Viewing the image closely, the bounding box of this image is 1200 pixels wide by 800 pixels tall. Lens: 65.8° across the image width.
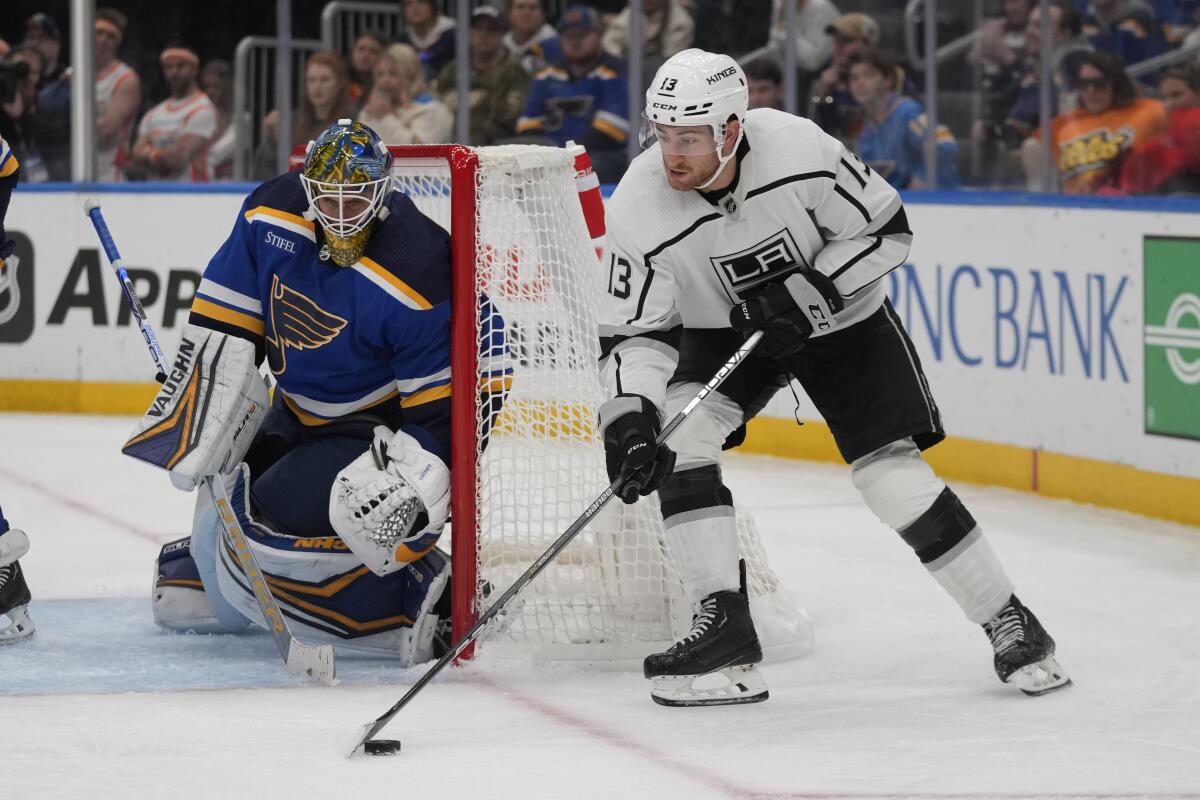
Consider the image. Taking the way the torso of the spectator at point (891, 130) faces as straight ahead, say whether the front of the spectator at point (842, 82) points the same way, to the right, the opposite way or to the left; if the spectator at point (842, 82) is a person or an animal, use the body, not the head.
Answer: the same way

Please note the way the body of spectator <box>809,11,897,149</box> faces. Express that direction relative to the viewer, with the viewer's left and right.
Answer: facing the viewer and to the left of the viewer

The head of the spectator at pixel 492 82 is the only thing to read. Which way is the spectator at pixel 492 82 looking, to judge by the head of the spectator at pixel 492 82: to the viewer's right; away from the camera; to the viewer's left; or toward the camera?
toward the camera

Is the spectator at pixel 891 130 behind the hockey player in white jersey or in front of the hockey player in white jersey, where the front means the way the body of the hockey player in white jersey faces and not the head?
behind

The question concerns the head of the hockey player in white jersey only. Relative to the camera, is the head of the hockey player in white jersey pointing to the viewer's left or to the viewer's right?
to the viewer's left

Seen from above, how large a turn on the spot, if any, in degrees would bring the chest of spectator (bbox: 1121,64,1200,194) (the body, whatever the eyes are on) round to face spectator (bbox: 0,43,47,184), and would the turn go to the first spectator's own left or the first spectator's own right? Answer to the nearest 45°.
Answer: approximately 45° to the first spectator's own right

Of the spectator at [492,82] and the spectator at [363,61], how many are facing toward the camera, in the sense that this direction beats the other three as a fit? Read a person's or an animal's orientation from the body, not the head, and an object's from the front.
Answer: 2

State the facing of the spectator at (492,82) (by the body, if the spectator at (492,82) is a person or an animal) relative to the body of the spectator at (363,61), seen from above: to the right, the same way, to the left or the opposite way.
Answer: the same way

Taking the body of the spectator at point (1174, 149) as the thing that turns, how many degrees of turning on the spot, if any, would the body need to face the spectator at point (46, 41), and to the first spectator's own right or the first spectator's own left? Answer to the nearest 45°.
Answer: approximately 45° to the first spectator's own right

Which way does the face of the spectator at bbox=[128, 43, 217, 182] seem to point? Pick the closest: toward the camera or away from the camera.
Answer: toward the camera

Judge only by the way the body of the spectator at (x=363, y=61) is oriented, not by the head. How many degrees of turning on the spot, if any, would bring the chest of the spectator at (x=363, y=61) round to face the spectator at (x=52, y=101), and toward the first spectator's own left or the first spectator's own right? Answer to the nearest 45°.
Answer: approximately 90° to the first spectator's own right

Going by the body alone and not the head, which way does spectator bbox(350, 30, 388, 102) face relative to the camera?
toward the camera
